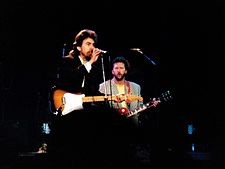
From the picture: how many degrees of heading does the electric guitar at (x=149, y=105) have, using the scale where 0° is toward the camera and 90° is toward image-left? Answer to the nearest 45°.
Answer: approximately 0°

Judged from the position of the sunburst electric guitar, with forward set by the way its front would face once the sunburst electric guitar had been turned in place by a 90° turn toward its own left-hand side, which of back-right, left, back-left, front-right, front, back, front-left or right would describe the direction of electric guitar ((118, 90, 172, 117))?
front

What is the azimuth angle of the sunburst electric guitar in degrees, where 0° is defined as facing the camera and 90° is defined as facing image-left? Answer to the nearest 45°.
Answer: approximately 0°
